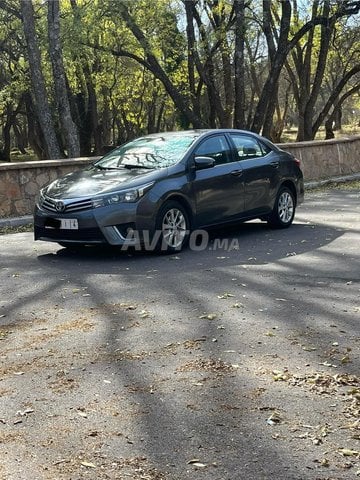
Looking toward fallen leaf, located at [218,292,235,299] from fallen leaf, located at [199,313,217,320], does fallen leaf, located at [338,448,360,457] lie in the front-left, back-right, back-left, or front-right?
back-right

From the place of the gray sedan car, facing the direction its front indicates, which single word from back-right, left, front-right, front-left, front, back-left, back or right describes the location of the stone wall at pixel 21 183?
right

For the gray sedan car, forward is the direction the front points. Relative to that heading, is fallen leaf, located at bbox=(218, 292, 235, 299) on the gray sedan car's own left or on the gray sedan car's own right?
on the gray sedan car's own left

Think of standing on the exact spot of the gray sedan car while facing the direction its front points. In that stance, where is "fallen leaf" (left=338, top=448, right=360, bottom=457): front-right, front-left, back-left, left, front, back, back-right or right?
front-left

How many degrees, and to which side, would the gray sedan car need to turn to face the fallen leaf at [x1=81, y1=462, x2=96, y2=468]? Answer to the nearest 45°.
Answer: approximately 45° to its left

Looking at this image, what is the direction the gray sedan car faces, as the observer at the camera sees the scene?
facing the viewer and to the left of the viewer

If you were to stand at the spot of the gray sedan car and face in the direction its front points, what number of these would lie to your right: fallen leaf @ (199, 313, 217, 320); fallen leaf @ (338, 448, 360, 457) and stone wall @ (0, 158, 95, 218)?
1

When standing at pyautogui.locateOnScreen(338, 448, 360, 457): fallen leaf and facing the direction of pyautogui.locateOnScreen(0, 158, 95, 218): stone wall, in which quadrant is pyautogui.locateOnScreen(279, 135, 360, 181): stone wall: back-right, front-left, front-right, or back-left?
front-right

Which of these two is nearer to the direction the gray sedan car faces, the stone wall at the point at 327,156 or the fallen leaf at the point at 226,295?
the fallen leaf

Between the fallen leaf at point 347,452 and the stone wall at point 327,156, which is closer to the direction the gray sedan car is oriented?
the fallen leaf

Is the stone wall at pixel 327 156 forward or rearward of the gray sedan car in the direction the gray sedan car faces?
rearward

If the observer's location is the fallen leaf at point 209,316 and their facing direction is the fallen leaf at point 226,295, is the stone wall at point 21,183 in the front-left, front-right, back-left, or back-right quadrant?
front-left

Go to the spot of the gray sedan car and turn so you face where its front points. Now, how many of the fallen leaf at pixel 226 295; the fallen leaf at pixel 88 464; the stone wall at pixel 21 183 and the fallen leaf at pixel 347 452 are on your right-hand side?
1

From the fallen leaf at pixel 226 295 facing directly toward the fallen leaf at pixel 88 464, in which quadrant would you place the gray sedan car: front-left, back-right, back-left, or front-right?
back-right

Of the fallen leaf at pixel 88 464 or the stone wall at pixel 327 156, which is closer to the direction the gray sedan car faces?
the fallen leaf
